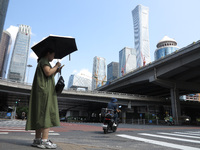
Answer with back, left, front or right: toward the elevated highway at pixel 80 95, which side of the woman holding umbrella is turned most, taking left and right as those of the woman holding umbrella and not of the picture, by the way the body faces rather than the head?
left

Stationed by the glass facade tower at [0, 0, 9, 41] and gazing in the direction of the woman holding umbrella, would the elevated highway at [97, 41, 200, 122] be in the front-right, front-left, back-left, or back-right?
front-left

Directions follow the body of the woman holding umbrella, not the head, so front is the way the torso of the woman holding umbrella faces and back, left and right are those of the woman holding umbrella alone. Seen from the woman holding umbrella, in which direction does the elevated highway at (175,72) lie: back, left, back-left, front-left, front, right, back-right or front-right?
front-left

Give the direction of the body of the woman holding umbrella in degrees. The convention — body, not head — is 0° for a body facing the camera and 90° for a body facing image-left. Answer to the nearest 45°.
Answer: approximately 270°
